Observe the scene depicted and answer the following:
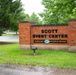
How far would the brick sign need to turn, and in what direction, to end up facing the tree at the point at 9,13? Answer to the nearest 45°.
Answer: approximately 135° to its right

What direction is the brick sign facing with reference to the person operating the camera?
facing the viewer
